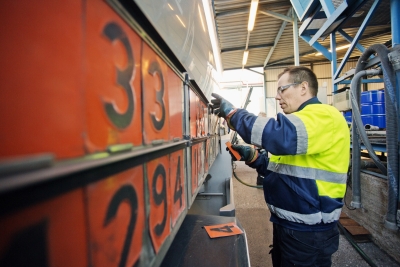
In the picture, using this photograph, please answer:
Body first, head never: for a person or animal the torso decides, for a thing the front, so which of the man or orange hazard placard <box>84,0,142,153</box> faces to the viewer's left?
the man

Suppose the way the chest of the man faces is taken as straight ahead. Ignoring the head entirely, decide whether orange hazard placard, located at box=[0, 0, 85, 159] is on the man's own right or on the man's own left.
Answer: on the man's own left

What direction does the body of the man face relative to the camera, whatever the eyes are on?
to the viewer's left

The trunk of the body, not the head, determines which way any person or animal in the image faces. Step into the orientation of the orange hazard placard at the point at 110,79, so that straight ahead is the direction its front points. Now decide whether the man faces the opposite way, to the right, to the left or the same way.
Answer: the opposite way

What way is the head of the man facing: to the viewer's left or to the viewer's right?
to the viewer's left

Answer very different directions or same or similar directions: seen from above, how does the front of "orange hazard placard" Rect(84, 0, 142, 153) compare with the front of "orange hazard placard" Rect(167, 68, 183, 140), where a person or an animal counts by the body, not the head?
same or similar directions

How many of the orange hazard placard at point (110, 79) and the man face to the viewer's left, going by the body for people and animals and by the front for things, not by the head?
1

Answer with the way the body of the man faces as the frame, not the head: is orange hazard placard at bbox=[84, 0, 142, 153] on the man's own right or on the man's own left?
on the man's own left

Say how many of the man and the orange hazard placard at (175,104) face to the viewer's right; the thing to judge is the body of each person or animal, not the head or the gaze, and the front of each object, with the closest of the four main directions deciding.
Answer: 1

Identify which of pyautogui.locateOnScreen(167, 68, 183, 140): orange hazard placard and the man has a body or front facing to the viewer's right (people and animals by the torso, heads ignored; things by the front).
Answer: the orange hazard placard

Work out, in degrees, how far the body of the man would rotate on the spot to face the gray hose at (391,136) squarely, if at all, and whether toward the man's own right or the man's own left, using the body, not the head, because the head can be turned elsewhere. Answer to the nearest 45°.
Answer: approximately 135° to the man's own right

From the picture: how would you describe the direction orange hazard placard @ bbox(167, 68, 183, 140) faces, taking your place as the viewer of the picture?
facing to the right of the viewer

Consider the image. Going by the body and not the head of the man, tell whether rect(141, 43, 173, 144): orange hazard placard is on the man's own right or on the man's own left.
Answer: on the man's own left
